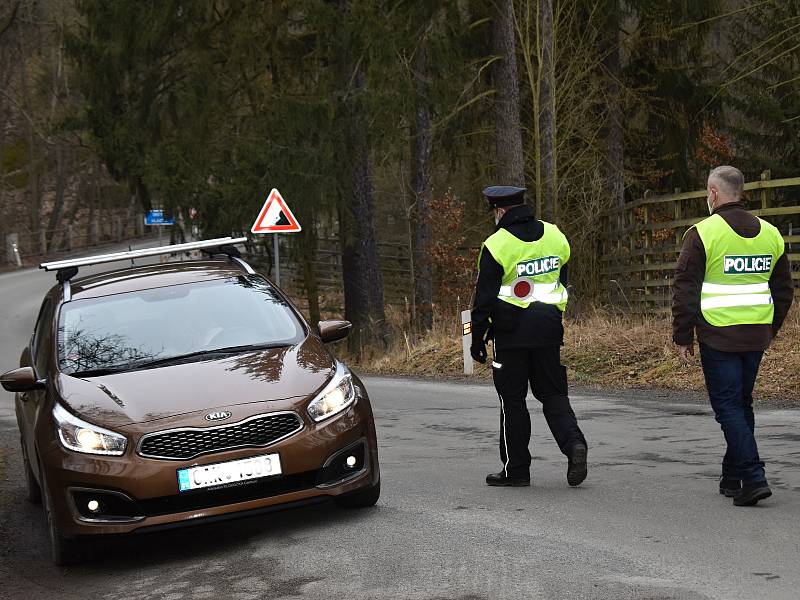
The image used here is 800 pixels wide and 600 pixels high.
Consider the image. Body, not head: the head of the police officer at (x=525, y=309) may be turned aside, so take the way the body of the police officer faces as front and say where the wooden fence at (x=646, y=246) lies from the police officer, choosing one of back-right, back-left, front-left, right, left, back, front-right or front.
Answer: front-right

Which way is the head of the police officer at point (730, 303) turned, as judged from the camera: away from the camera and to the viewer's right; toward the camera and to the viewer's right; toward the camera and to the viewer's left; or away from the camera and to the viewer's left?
away from the camera and to the viewer's left

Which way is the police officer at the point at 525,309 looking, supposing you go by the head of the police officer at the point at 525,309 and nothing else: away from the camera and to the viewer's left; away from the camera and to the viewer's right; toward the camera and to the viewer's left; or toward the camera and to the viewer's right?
away from the camera and to the viewer's left

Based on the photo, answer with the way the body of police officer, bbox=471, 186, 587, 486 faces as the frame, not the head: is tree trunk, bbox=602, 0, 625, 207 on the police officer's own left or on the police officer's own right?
on the police officer's own right

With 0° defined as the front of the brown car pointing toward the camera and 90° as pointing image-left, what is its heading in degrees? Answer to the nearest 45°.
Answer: approximately 0°

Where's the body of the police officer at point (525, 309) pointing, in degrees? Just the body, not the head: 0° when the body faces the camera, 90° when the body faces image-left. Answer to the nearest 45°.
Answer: approximately 135°

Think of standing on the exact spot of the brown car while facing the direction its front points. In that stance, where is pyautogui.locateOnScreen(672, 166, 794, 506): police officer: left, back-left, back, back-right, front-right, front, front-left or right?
left

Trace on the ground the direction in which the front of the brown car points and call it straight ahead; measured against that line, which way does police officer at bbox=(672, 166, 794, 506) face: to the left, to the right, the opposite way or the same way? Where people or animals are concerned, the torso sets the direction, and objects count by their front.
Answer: the opposite way

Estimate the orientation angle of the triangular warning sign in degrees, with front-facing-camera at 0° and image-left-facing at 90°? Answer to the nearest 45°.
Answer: approximately 0°

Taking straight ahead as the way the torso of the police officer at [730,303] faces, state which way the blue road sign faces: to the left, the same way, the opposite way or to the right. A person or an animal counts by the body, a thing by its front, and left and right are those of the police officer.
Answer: the opposite way

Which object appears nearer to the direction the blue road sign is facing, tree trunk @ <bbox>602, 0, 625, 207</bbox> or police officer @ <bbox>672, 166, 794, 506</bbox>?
the police officer

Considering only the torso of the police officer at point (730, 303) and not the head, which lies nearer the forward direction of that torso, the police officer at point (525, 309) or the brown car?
the police officer
